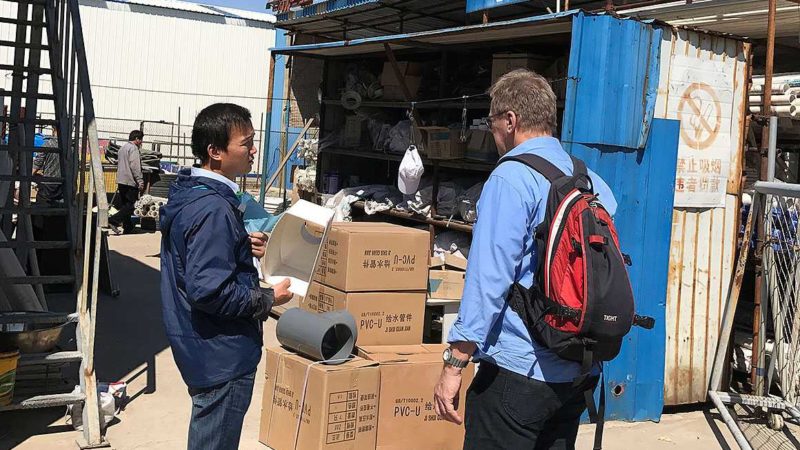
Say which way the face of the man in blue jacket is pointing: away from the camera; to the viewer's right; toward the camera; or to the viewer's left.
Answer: to the viewer's right

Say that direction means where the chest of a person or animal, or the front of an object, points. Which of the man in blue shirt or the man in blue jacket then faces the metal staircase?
the man in blue shirt

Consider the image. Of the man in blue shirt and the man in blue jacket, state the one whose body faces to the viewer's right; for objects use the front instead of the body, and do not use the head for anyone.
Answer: the man in blue jacket

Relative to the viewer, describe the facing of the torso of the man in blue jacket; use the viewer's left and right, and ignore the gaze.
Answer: facing to the right of the viewer

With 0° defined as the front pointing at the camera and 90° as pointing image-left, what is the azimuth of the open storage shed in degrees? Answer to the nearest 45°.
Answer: approximately 45°

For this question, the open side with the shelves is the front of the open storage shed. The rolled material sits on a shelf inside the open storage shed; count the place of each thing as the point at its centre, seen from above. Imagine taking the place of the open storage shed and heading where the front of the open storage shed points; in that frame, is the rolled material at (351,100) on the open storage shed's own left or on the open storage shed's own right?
on the open storage shed's own right

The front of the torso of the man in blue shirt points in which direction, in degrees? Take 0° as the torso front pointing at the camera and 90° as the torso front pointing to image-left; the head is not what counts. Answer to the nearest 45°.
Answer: approximately 135°
